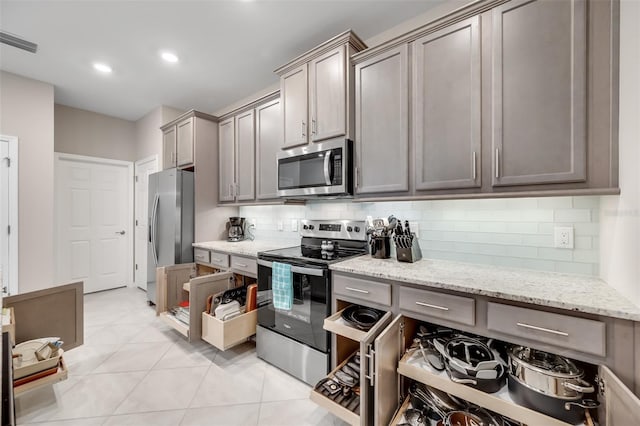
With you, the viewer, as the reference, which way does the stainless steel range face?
facing the viewer and to the left of the viewer

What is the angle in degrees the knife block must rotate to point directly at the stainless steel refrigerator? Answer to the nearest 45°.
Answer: approximately 45° to its right

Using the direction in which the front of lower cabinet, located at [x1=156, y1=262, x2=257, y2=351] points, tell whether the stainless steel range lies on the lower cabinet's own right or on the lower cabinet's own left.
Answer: on the lower cabinet's own left

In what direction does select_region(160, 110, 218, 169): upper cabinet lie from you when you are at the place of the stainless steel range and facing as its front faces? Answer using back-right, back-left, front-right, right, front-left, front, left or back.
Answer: right

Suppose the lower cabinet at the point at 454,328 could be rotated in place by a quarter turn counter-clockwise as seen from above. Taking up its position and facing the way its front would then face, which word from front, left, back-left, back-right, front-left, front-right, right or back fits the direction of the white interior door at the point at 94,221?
back-right

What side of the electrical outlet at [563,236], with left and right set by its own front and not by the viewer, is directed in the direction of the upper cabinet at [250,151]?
right

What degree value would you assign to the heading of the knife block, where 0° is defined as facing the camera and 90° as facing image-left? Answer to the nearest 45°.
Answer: approximately 45°

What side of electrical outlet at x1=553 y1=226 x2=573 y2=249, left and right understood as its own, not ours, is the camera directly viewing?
front

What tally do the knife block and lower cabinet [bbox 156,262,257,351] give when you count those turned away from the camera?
0

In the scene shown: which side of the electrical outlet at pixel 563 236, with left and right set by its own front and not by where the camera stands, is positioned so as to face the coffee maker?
right

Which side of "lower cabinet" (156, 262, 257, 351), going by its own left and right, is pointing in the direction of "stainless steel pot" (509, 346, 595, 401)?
left

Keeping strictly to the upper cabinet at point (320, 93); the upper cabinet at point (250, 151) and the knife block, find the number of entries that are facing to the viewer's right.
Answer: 0
